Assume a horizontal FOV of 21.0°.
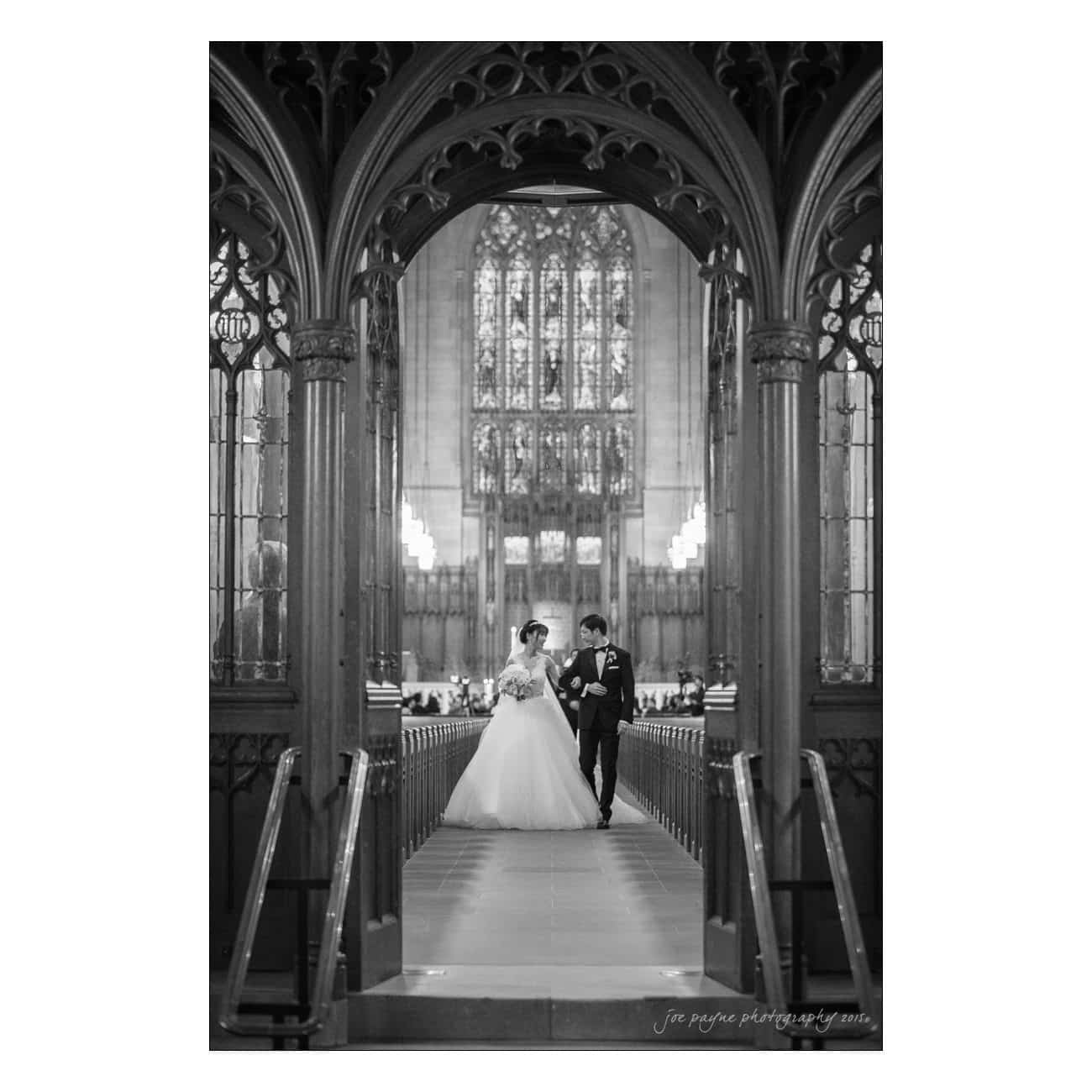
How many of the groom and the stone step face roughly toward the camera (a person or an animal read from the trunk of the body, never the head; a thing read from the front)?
2

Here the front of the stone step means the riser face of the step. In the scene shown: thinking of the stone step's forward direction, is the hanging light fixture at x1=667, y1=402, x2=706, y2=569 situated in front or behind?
behind

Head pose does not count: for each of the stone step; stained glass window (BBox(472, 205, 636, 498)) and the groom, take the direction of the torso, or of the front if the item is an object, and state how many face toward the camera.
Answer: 3

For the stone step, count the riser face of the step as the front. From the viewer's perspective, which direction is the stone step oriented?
toward the camera

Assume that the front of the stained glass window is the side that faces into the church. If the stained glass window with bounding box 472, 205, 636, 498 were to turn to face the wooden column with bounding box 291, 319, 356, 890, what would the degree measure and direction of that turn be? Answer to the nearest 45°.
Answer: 0° — it already faces it

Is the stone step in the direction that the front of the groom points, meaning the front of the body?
yes

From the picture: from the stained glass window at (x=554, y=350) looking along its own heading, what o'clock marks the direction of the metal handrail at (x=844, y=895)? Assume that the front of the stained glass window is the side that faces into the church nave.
The metal handrail is roughly at 12 o'clock from the stained glass window.

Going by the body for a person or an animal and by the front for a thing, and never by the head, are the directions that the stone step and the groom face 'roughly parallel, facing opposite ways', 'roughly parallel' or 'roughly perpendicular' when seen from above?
roughly parallel

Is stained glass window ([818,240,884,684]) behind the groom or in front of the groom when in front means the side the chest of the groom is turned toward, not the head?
in front

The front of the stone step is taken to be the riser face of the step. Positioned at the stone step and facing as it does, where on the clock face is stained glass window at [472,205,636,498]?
The stained glass window is roughly at 6 o'clock from the stone step.

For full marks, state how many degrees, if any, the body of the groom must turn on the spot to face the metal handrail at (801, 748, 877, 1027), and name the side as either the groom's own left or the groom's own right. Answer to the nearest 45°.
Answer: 0° — they already face it

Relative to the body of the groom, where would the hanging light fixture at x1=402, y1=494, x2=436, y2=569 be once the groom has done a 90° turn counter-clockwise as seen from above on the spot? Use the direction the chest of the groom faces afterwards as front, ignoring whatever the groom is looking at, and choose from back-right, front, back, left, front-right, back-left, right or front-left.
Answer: left

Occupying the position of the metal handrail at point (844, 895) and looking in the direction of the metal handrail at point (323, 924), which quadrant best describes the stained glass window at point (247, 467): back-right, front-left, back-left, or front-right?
front-right

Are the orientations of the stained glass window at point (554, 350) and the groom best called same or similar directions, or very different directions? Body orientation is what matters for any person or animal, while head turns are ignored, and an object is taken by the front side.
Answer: same or similar directions

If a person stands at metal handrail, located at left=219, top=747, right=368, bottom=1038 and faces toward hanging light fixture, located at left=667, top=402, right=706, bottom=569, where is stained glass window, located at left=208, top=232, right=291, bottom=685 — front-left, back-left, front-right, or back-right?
front-left

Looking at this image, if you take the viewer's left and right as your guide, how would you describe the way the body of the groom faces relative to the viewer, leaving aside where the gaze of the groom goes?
facing the viewer

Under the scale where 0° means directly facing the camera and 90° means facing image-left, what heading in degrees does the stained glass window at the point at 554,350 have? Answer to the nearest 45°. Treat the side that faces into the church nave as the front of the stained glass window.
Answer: approximately 0°
